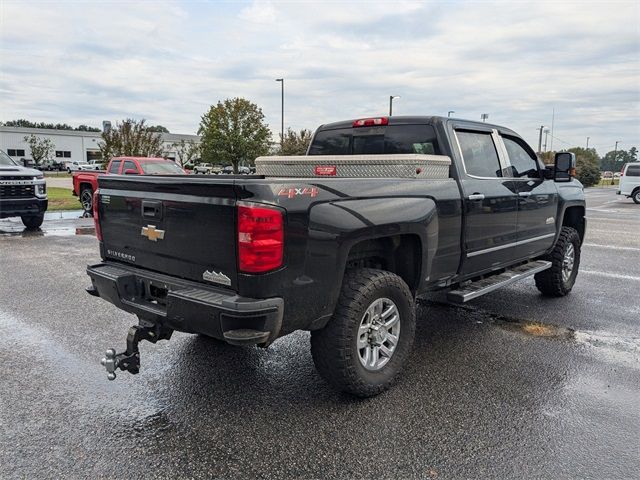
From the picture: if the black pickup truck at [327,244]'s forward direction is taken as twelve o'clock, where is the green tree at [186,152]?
The green tree is roughly at 10 o'clock from the black pickup truck.

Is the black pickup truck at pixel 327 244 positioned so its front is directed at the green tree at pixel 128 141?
no

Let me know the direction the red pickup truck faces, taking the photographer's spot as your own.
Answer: facing the viewer and to the right of the viewer

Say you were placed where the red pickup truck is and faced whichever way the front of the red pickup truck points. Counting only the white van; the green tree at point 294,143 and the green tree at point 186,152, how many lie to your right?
0

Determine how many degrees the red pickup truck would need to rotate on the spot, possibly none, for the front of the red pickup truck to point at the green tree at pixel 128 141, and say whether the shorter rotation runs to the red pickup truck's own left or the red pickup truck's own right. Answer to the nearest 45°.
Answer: approximately 135° to the red pickup truck's own left

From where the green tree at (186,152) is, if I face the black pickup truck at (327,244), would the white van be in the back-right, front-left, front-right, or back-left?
front-left

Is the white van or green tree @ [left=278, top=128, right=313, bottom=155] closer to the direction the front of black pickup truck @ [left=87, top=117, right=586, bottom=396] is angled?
the white van

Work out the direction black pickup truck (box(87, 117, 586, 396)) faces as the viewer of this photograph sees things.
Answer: facing away from the viewer and to the right of the viewer

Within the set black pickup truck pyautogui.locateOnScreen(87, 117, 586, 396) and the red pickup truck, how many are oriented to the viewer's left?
0

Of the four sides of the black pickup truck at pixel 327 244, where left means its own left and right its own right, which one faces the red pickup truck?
left

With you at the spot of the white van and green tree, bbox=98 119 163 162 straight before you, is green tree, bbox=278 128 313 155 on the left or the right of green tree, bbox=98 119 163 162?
right

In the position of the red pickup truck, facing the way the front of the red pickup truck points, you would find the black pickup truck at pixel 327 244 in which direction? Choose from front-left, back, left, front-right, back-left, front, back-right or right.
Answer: front-right

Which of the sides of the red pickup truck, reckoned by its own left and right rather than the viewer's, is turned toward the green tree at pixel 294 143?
left

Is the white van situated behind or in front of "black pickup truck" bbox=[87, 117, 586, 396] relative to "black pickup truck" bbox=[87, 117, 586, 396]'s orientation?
in front

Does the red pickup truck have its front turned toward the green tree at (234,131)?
no

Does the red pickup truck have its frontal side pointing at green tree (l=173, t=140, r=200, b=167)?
no
